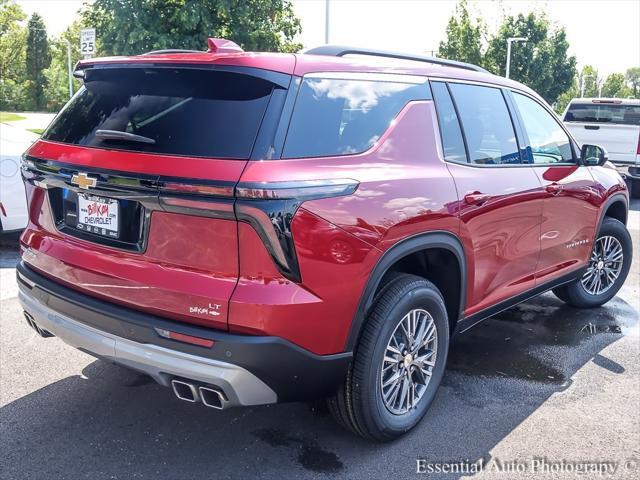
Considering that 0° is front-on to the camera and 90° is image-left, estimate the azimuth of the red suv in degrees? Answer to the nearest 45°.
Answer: approximately 225°

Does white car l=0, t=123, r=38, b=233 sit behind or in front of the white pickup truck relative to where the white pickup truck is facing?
behind

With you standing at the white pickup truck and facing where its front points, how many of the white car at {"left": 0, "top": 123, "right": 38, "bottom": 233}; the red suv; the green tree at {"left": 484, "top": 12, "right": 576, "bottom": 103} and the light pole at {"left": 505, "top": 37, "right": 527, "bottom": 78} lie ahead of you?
2

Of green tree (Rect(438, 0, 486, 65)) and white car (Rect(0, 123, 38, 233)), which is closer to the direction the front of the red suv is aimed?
the green tree

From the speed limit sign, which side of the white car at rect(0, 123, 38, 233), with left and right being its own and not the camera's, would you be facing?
left

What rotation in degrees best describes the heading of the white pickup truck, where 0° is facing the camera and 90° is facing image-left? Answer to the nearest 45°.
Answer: approximately 180°

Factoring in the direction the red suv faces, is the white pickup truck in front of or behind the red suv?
in front

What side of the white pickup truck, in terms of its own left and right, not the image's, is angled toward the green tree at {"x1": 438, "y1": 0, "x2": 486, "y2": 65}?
front

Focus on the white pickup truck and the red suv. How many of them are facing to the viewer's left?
0

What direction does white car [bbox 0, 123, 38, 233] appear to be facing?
to the viewer's left

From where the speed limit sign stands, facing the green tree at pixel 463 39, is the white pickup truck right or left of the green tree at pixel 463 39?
right

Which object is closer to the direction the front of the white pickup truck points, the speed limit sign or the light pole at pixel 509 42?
the light pole

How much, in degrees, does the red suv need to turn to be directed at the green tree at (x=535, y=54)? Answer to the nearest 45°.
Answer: approximately 45° to its left

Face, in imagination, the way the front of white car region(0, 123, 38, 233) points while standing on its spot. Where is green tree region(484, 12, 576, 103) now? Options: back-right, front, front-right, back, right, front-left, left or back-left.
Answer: back-right
